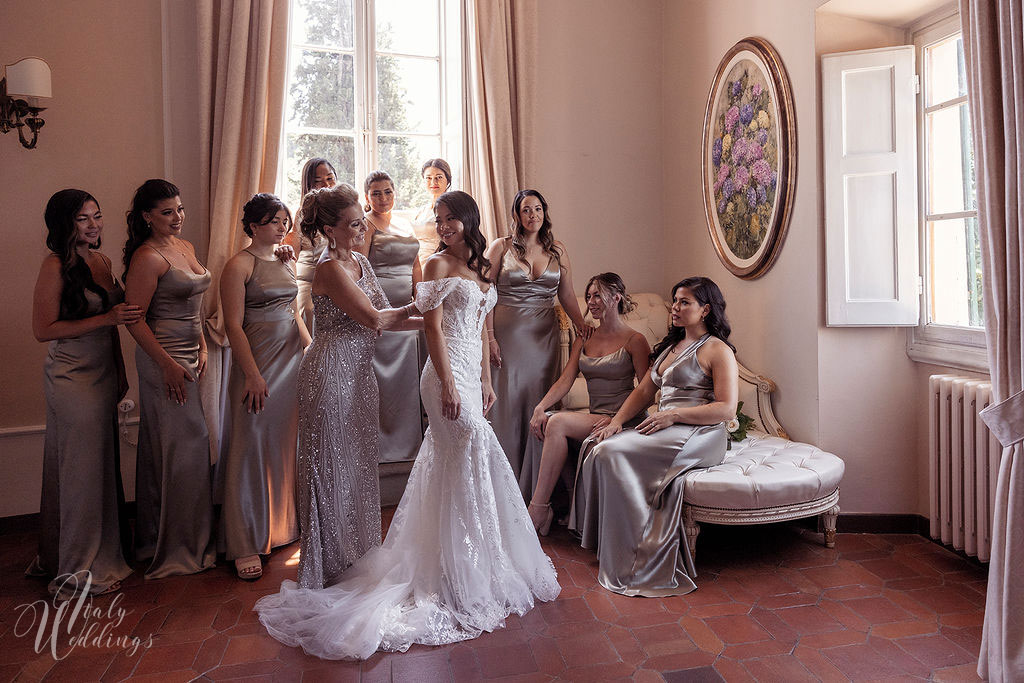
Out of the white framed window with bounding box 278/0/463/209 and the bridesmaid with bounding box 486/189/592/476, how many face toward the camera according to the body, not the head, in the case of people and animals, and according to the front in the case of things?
2

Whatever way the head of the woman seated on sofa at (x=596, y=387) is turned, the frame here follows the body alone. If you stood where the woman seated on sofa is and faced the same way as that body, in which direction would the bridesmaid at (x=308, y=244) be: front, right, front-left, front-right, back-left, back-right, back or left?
front-right

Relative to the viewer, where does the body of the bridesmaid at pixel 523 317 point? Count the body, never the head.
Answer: toward the camera

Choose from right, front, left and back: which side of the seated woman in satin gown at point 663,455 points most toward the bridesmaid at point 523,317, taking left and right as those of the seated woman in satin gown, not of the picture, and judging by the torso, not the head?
right

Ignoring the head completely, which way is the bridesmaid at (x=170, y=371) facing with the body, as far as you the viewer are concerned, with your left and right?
facing the viewer and to the right of the viewer

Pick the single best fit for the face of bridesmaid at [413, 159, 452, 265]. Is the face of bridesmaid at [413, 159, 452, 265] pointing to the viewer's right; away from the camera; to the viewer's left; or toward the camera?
toward the camera

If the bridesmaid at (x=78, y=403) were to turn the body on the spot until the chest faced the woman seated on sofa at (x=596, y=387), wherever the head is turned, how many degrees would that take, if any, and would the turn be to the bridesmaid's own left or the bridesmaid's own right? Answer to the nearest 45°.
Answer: approximately 45° to the bridesmaid's own left

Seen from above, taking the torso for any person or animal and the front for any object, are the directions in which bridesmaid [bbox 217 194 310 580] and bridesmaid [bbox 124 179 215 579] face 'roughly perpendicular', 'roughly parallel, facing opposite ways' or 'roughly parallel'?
roughly parallel

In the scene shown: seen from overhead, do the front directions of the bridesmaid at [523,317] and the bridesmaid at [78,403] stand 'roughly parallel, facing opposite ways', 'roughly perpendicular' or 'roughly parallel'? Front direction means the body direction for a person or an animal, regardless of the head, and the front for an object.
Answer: roughly perpendicular

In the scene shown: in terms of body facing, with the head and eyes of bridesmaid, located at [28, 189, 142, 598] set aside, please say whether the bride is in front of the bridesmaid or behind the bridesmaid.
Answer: in front
